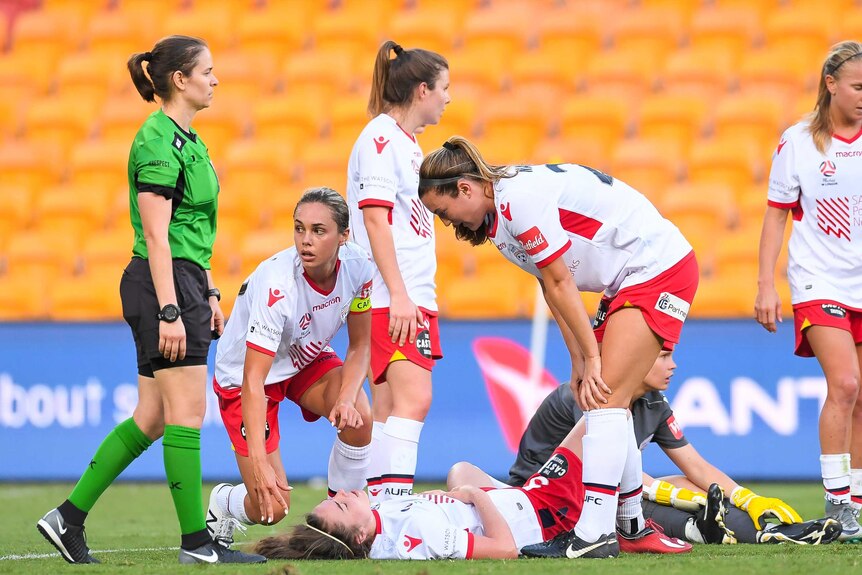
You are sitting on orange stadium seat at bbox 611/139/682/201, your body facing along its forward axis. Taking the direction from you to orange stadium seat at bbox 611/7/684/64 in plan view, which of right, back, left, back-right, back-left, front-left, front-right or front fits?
back

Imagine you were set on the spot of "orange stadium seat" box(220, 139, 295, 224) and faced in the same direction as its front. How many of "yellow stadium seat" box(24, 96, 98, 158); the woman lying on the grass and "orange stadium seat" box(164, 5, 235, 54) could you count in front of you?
1

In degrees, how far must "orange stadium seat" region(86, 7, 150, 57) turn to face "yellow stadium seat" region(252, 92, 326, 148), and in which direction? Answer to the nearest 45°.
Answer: approximately 45° to its left

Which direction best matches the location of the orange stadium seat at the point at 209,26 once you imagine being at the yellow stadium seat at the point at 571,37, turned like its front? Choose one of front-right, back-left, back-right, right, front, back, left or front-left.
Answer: right

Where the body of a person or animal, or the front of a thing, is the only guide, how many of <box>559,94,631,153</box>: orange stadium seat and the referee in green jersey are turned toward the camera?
1

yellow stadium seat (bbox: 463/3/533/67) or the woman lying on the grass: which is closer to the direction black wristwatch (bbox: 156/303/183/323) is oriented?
the woman lying on the grass

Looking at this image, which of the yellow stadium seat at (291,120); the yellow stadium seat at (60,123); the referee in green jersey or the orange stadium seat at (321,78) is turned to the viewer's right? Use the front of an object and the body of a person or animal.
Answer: the referee in green jersey

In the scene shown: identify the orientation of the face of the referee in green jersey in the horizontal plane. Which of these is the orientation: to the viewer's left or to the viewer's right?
to the viewer's right
